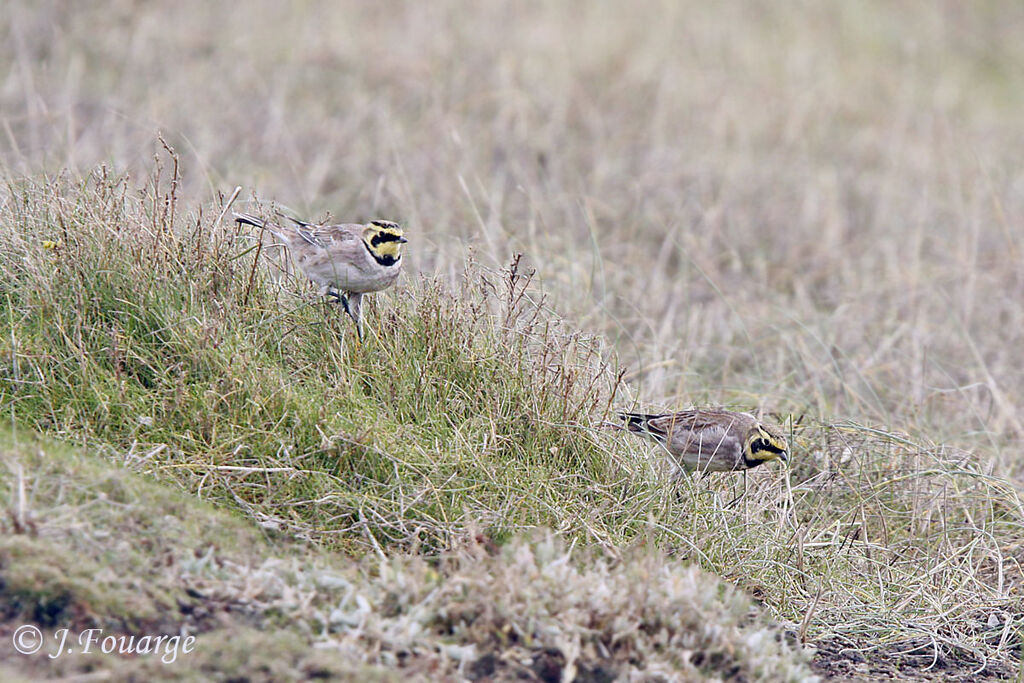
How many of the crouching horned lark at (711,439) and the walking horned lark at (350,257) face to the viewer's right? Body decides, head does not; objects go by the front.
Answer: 2

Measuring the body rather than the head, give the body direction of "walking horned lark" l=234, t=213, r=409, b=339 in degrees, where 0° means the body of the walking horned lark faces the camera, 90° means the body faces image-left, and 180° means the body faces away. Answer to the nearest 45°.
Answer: approximately 270°

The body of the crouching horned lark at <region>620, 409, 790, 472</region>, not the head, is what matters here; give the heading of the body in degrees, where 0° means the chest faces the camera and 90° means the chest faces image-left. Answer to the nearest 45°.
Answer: approximately 270°

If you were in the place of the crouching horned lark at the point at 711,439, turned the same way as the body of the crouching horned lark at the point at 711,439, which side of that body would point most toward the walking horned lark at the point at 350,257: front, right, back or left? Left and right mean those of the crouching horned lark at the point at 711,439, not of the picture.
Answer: back

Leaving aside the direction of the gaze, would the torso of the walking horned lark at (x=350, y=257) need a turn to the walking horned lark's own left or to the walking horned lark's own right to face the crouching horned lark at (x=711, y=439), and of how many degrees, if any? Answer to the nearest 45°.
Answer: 0° — it already faces it
